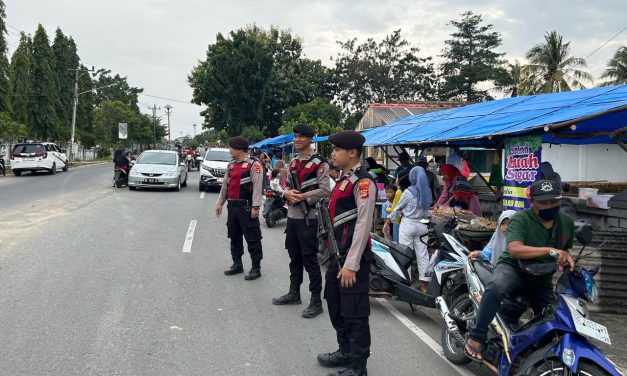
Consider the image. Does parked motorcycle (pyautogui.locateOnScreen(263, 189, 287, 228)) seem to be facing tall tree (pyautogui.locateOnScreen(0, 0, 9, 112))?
no

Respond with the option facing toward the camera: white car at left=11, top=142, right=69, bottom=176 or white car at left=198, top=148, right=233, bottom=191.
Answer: white car at left=198, top=148, right=233, bottom=191

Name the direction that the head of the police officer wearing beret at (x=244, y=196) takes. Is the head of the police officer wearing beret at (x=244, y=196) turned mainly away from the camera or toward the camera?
toward the camera

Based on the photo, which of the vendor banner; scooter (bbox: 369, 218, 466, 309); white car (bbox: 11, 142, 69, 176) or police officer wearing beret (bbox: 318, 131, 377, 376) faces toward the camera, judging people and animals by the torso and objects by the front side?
the vendor banner

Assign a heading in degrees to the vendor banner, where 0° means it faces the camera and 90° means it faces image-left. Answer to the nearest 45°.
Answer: approximately 0°

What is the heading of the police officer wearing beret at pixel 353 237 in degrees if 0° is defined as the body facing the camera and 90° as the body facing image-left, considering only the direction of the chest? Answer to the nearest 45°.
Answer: approximately 90°
